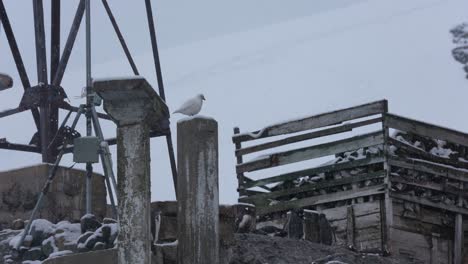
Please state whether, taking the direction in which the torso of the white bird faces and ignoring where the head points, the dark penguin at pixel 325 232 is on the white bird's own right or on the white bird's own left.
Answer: on the white bird's own left

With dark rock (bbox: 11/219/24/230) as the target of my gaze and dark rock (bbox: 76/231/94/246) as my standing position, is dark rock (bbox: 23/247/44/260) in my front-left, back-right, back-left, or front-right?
front-left

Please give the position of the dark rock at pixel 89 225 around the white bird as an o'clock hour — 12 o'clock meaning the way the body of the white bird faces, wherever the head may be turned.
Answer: The dark rock is roughly at 7 o'clock from the white bird.

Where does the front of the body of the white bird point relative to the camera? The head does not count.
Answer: to the viewer's right

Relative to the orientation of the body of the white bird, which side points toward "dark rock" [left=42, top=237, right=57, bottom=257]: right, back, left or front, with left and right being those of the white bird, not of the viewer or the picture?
back

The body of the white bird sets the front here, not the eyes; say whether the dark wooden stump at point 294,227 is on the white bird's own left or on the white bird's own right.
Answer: on the white bird's own left

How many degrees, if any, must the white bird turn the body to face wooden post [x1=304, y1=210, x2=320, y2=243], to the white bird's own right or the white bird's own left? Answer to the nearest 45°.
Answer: approximately 45° to the white bird's own left

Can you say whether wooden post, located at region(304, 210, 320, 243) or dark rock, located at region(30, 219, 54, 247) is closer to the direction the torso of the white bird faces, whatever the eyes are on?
the wooden post

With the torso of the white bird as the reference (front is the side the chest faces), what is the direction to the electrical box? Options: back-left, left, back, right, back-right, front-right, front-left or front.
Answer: back-left

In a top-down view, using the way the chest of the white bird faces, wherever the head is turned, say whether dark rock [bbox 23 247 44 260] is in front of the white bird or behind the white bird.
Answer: behind

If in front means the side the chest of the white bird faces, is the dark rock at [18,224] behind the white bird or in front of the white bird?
behind
